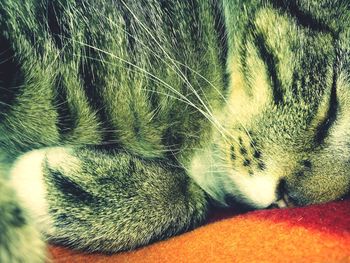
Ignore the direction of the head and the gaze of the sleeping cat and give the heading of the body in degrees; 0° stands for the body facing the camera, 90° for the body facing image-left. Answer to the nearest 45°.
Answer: approximately 315°
